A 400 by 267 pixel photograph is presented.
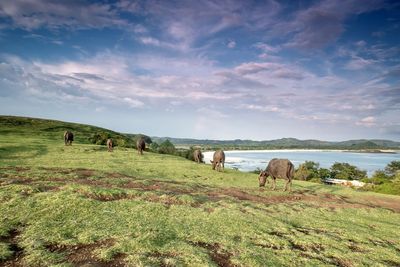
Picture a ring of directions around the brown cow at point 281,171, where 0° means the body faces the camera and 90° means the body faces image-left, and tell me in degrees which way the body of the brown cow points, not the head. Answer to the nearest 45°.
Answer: approximately 90°

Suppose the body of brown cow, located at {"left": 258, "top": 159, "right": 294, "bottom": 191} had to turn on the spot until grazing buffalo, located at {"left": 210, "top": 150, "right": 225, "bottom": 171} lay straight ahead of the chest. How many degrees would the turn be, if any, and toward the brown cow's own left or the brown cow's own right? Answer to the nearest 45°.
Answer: approximately 45° to the brown cow's own right
